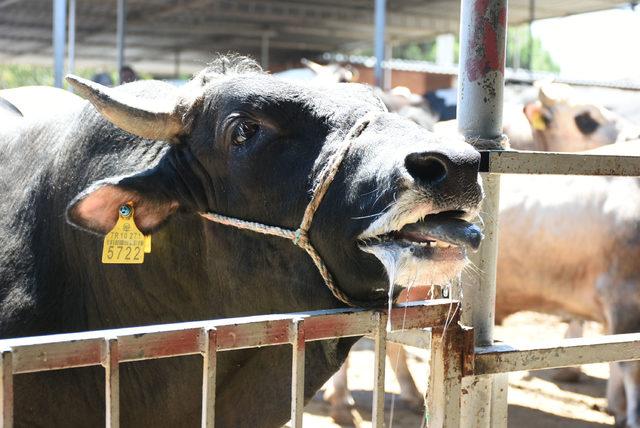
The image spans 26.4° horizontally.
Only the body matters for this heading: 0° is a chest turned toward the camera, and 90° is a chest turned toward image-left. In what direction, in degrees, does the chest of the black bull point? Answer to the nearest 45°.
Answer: approximately 270°

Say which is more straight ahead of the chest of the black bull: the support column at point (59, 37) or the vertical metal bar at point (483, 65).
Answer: the vertical metal bar

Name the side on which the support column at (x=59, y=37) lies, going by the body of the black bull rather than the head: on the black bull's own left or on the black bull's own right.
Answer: on the black bull's own left

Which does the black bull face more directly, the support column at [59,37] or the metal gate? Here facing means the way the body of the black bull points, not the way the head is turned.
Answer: the metal gate

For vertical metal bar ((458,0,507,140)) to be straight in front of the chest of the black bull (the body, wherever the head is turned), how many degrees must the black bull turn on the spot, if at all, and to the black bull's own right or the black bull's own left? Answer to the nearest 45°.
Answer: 0° — it already faces it

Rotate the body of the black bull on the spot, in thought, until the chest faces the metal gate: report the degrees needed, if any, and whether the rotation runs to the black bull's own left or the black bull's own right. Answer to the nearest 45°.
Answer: approximately 45° to the black bull's own right
